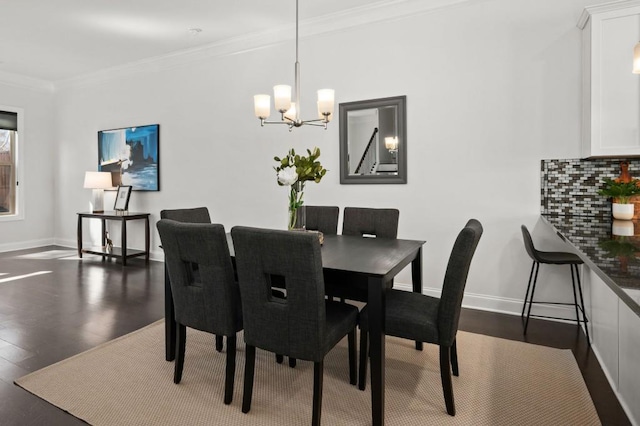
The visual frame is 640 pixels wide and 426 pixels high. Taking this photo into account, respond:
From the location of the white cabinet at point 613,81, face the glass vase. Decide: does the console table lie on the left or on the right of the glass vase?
right

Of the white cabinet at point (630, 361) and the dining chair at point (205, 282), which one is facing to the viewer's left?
the white cabinet

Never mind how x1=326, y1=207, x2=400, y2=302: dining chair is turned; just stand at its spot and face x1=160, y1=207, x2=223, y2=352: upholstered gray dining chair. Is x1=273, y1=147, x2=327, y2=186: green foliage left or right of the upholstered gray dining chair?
left

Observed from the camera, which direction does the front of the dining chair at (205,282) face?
facing away from the viewer and to the right of the viewer

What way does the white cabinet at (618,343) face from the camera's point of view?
to the viewer's left

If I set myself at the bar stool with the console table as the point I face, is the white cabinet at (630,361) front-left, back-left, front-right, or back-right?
back-left

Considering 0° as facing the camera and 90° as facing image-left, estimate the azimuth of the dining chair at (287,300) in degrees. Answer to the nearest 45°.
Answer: approximately 225°

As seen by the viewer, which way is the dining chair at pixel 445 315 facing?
to the viewer's left

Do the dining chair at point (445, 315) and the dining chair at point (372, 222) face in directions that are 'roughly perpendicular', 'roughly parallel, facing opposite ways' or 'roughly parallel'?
roughly perpendicular
